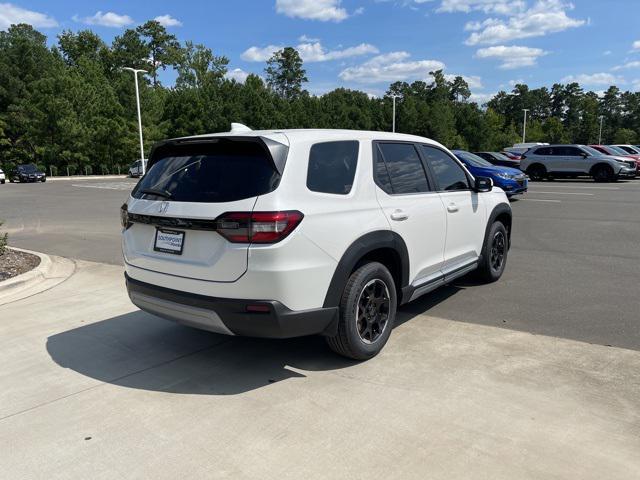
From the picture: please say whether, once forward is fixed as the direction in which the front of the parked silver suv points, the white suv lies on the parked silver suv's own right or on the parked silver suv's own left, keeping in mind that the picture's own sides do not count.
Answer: on the parked silver suv's own right

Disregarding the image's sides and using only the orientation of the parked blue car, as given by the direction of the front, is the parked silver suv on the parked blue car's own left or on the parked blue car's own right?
on the parked blue car's own left

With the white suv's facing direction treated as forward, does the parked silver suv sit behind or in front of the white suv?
in front

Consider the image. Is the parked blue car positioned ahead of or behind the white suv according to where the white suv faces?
ahead

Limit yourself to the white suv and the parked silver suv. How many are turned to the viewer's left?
0

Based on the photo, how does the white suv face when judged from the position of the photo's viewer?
facing away from the viewer and to the right of the viewer

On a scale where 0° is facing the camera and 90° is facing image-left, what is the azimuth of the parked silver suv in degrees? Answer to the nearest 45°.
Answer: approximately 315°

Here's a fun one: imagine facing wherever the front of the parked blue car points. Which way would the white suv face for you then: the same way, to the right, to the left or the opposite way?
to the left

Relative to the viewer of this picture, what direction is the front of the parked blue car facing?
facing the viewer and to the right of the viewer

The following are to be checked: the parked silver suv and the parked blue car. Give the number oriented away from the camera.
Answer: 0
